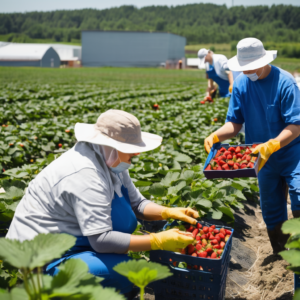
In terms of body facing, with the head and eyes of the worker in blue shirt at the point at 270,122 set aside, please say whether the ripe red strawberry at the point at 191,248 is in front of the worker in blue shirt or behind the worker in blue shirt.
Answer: in front

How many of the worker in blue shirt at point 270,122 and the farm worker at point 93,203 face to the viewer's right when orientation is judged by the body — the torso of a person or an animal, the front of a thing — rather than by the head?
1

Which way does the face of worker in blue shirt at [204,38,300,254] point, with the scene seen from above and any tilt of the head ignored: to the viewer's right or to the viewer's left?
to the viewer's left

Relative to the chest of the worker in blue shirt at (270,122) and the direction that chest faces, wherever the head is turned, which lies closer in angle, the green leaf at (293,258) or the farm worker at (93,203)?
the farm worker

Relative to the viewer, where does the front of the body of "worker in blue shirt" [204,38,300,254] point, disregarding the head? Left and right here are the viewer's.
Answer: facing the viewer and to the left of the viewer

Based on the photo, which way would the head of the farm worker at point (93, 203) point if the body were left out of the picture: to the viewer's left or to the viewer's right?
to the viewer's right

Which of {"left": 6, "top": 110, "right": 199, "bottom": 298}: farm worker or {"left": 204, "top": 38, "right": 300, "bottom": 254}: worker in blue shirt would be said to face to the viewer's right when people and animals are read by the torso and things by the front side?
the farm worker

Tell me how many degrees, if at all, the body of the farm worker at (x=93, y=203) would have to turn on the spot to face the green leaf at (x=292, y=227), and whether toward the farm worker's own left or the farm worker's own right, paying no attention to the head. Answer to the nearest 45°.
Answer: approximately 45° to the farm worker's own right

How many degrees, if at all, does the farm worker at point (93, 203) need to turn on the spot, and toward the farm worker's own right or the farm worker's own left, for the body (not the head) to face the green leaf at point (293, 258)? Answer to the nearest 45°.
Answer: approximately 45° to the farm worker's own right

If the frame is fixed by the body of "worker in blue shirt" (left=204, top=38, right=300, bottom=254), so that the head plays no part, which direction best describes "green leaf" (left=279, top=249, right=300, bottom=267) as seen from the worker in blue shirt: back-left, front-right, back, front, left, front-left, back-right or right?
front-left

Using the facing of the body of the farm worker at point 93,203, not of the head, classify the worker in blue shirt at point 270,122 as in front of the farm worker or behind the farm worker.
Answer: in front

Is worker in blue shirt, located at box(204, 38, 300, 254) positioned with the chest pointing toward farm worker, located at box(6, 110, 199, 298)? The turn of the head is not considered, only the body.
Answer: yes

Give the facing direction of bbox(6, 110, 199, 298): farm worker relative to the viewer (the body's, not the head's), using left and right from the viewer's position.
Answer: facing to the right of the viewer
